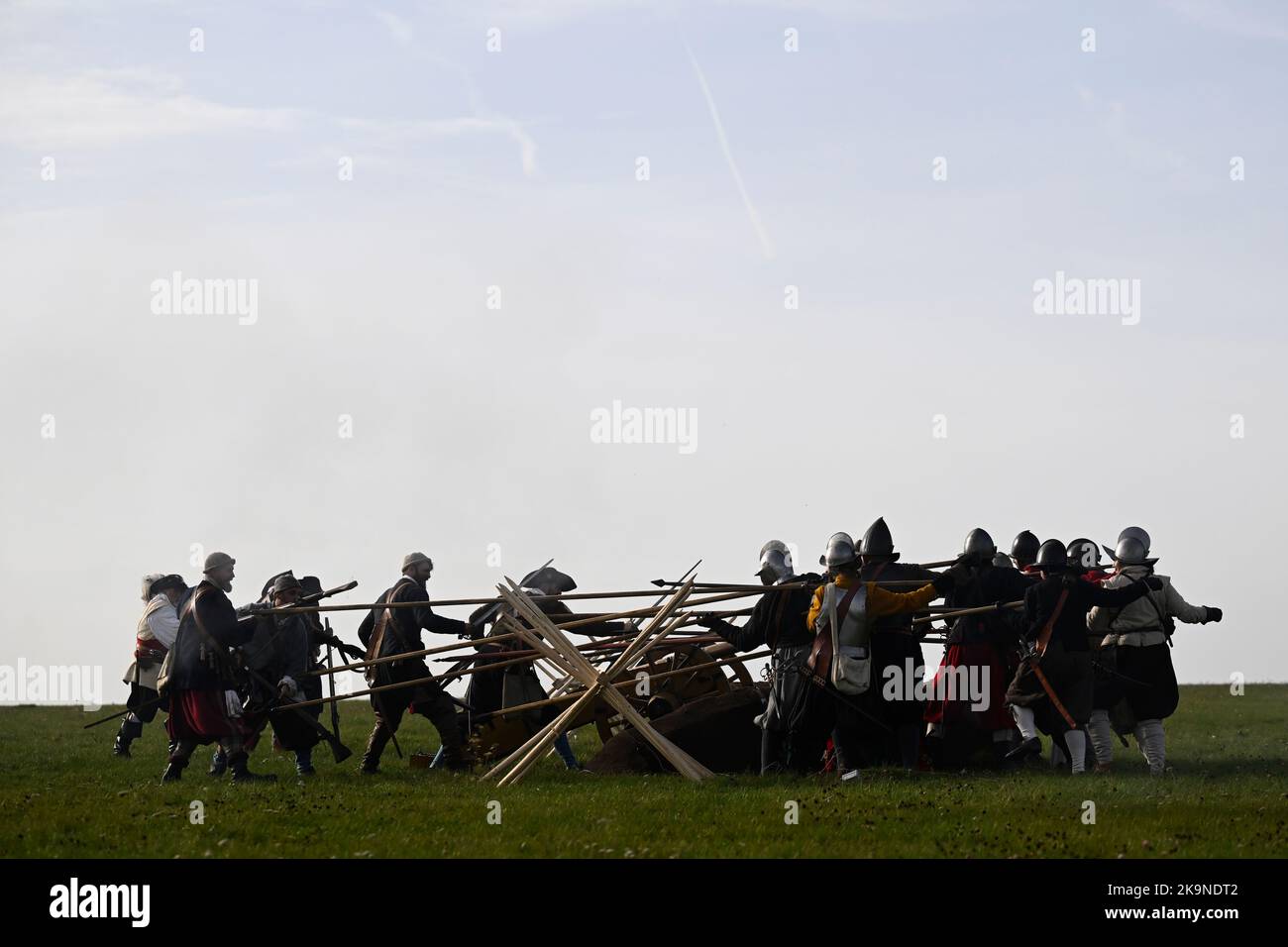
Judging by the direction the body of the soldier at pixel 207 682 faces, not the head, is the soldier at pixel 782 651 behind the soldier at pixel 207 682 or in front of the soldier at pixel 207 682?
in front

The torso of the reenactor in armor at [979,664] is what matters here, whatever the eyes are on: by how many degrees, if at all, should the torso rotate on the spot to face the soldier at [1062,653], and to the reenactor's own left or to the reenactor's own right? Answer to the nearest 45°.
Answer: approximately 135° to the reenactor's own right

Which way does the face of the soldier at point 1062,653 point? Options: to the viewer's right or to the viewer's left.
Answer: to the viewer's left

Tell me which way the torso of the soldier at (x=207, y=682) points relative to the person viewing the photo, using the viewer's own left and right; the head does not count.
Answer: facing to the right of the viewer

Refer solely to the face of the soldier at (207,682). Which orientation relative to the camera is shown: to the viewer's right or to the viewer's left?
to the viewer's right

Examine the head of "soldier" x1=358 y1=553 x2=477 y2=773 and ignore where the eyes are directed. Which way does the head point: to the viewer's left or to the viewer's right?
to the viewer's right

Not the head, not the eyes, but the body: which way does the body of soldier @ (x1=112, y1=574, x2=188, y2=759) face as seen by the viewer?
to the viewer's right

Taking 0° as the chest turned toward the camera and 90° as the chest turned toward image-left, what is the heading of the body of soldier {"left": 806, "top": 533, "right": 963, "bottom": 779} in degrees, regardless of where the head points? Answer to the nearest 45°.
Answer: approximately 180°

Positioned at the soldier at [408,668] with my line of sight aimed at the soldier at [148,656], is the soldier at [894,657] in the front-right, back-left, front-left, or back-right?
back-right

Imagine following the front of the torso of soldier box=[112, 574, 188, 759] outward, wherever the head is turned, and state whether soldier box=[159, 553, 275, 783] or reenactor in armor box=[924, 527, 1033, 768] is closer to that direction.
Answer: the reenactor in armor
